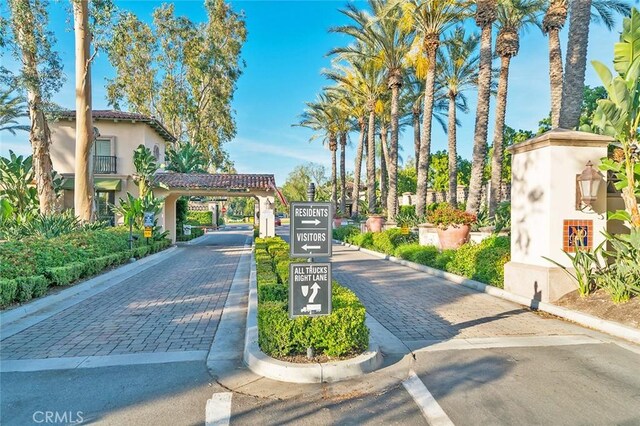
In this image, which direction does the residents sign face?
toward the camera

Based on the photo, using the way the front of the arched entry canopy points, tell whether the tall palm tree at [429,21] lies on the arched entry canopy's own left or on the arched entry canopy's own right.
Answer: on the arched entry canopy's own left

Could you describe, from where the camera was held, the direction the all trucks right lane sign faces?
facing the viewer

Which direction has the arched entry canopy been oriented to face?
toward the camera

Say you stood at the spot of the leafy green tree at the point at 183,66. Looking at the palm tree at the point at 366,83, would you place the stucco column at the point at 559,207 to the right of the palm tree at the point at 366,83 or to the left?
right

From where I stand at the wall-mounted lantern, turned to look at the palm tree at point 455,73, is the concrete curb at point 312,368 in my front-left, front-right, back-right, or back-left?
back-left

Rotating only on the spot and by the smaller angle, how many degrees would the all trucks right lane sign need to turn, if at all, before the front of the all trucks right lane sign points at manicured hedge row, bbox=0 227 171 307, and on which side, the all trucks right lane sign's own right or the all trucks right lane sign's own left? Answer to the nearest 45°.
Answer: approximately 135° to the all trucks right lane sign's own right

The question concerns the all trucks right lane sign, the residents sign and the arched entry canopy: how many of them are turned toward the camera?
3

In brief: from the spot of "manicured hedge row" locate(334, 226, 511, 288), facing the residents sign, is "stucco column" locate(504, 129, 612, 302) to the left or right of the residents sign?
left

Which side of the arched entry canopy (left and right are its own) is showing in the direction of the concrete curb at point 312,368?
front

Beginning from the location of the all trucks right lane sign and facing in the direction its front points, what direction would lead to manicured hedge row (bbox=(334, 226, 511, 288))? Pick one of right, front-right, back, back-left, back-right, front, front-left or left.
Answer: back-left
